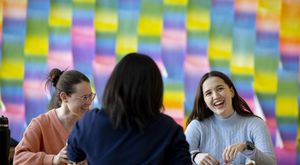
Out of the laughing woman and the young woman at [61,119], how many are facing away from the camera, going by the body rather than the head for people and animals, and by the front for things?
0

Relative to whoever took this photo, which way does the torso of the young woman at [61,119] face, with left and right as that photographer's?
facing the viewer and to the right of the viewer

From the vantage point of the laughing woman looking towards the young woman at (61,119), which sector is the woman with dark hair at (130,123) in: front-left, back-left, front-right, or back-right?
front-left

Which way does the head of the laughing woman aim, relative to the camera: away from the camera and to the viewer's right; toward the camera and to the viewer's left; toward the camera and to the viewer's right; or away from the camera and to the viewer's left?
toward the camera and to the viewer's left

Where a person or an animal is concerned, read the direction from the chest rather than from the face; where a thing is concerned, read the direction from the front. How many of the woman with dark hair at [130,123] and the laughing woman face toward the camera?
1

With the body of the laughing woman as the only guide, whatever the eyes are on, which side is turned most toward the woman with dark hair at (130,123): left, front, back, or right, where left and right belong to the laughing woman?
front

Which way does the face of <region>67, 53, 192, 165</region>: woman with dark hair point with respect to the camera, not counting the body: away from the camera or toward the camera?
away from the camera

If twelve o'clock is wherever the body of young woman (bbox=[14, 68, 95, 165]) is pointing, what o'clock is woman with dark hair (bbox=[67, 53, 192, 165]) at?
The woman with dark hair is roughly at 1 o'clock from the young woman.

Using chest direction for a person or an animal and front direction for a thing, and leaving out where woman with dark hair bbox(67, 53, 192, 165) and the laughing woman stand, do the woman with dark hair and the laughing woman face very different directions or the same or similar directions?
very different directions

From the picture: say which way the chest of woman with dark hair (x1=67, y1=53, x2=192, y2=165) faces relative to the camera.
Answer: away from the camera

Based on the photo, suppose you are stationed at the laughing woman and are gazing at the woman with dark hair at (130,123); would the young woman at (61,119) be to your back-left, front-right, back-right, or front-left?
front-right

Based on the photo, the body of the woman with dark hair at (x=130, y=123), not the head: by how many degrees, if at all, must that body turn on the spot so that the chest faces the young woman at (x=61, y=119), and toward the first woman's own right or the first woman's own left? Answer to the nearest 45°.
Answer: approximately 45° to the first woman's own left

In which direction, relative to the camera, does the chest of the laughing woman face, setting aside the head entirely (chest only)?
toward the camera
